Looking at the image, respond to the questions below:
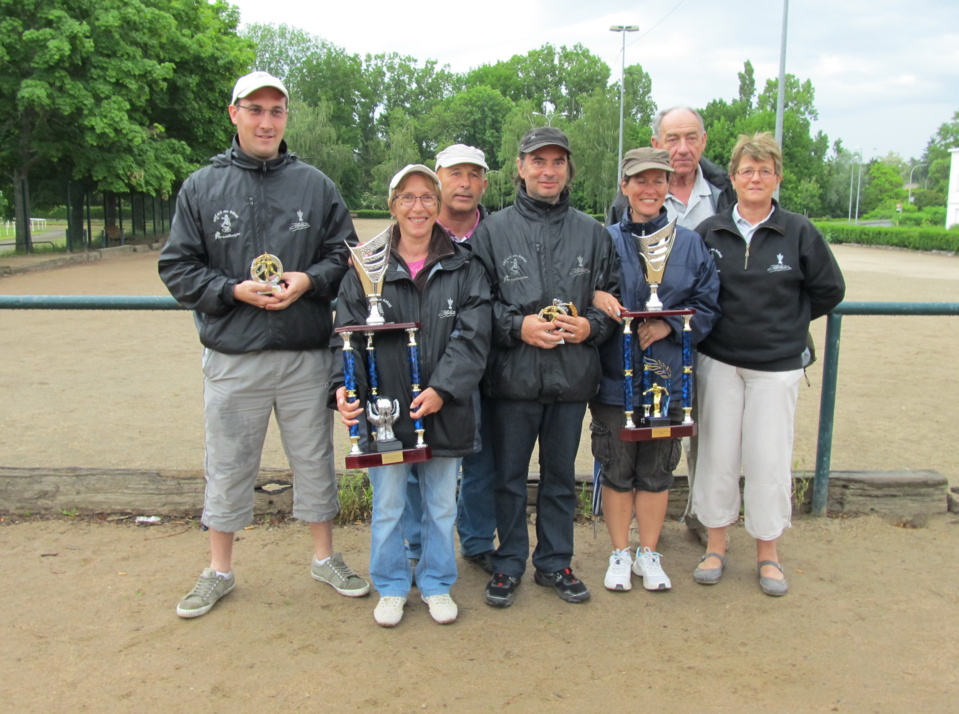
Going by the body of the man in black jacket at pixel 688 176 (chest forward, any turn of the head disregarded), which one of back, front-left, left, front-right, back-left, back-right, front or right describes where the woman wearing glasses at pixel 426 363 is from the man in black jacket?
front-right

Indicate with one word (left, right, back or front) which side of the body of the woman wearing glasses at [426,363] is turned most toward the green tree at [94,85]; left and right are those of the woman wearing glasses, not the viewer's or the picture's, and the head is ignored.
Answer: back

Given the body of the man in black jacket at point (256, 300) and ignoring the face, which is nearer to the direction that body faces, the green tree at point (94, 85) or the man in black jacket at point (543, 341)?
the man in black jacket

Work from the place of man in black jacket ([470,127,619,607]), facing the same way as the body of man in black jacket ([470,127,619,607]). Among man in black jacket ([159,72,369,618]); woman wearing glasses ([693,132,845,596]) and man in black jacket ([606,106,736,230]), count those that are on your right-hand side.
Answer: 1

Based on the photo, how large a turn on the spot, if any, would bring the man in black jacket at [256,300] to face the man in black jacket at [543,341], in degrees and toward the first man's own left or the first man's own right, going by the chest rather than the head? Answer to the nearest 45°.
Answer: approximately 90° to the first man's own left

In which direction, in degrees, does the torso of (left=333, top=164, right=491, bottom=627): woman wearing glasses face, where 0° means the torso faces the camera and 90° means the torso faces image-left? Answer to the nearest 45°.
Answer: approximately 0°
